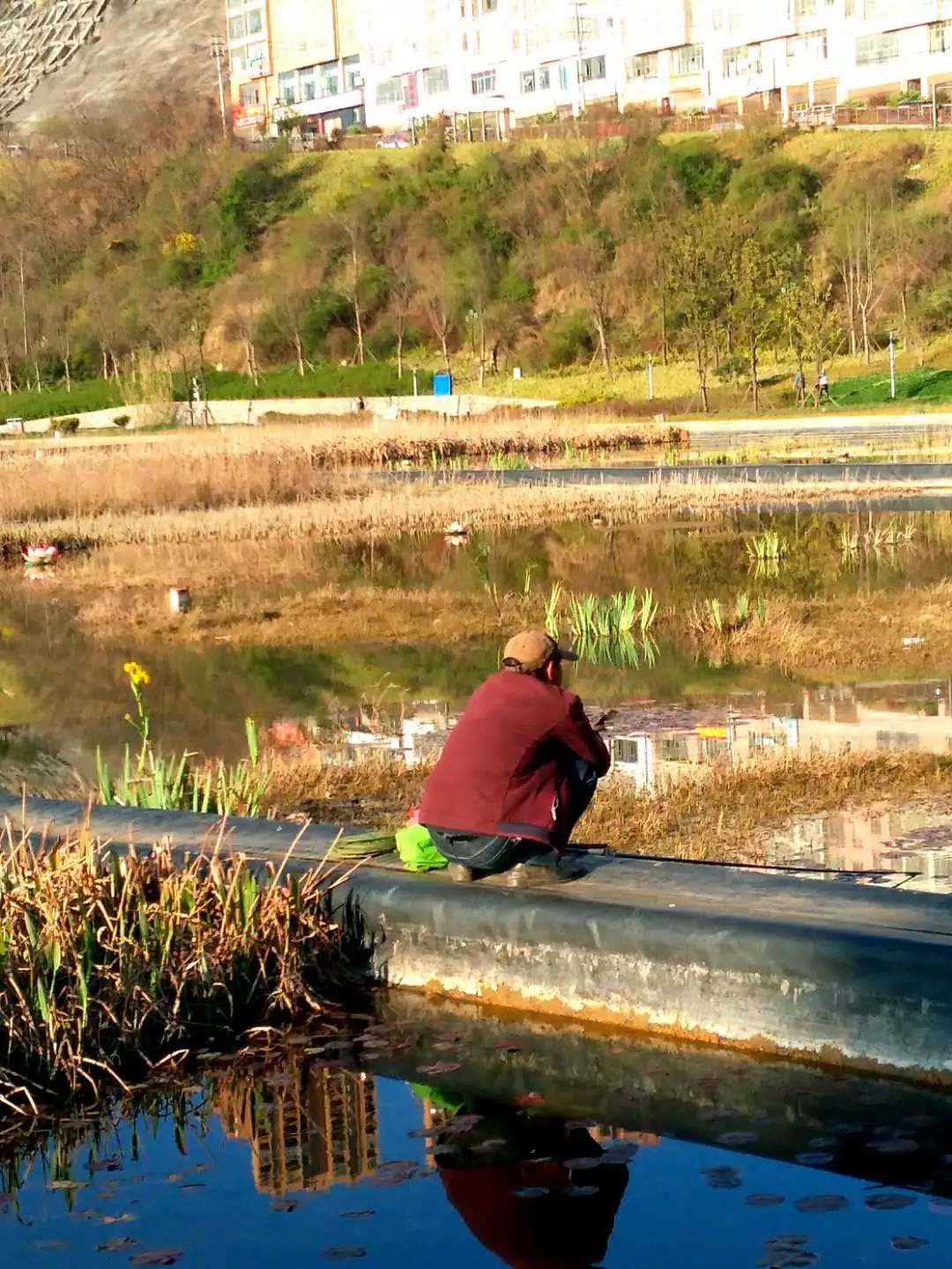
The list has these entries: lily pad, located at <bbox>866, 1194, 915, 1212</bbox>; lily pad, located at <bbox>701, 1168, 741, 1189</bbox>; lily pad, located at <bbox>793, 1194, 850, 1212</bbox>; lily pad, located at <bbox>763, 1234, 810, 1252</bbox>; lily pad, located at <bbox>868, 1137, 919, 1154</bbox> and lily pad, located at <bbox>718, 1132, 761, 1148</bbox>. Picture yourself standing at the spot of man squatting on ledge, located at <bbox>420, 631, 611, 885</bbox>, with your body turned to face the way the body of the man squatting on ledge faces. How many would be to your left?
0

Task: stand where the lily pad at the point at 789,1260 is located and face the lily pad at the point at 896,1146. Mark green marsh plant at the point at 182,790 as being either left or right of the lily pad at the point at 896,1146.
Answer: left

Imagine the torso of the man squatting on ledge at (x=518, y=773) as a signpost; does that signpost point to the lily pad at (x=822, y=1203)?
no

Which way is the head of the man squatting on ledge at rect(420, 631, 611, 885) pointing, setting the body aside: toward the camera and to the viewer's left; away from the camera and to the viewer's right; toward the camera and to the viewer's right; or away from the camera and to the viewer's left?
away from the camera and to the viewer's right

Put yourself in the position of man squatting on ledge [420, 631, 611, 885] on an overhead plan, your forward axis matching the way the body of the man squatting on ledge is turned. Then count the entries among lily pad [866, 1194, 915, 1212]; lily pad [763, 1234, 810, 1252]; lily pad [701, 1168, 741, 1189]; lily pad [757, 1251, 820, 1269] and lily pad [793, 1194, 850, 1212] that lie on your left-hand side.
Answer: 0

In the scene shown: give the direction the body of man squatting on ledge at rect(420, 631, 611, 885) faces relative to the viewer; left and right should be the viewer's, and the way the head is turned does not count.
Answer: facing away from the viewer and to the right of the viewer

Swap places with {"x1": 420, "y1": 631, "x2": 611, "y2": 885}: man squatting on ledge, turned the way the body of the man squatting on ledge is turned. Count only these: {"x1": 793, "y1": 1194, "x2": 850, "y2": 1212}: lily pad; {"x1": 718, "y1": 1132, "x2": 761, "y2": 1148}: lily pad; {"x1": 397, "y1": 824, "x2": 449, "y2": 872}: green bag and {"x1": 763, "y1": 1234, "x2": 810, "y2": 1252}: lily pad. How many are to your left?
1

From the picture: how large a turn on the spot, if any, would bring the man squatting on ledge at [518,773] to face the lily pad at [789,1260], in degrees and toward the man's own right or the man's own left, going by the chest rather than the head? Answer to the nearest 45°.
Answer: approximately 135° to the man's own right

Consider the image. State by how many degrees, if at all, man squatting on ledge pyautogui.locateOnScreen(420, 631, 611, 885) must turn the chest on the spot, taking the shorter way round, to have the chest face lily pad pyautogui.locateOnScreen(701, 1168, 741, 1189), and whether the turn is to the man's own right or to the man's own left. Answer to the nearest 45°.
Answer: approximately 135° to the man's own right

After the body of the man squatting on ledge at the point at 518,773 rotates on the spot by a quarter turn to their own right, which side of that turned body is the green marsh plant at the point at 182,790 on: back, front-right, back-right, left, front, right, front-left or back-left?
back

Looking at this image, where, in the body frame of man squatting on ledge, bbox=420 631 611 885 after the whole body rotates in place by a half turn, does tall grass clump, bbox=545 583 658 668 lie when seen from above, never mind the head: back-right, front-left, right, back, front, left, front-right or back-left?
back-right

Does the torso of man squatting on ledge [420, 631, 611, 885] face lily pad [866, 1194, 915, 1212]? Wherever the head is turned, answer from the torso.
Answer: no

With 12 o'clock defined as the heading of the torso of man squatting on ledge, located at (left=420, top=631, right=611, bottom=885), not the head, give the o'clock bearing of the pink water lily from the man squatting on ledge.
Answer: The pink water lily is roughly at 10 o'clock from the man squatting on ledge.

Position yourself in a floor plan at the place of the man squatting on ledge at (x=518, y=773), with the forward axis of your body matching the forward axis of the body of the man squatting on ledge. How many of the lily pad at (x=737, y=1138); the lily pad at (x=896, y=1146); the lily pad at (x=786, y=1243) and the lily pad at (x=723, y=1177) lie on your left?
0

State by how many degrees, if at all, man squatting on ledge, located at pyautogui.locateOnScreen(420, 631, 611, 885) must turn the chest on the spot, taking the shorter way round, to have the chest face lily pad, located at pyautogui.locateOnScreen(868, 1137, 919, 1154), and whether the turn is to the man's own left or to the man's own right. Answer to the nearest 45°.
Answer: approximately 90° to the man's own right
